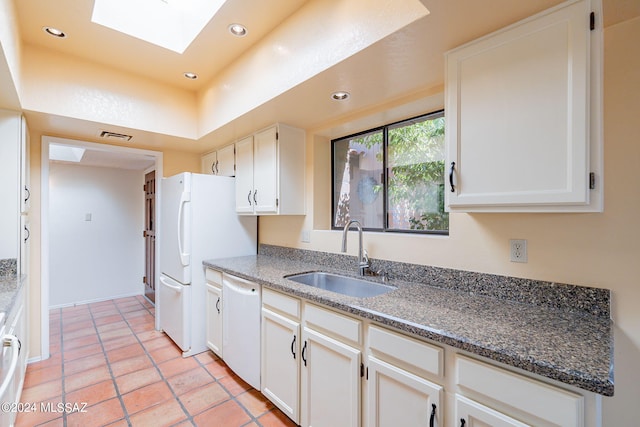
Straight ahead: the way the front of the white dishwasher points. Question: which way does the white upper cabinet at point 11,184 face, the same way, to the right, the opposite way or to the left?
the opposite way

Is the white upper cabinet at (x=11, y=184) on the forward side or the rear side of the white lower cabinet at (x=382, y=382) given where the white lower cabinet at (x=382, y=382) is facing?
on the forward side

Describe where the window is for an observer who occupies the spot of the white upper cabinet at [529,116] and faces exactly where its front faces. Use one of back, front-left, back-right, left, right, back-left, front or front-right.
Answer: right

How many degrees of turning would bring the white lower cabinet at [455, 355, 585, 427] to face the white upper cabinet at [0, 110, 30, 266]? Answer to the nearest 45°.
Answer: approximately 45° to its right

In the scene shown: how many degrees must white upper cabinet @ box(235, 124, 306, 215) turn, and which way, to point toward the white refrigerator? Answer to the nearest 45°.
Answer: approximately 45° to its right

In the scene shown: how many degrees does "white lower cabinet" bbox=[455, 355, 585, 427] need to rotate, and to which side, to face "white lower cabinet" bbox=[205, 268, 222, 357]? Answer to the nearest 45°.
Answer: approximately 45° to its right

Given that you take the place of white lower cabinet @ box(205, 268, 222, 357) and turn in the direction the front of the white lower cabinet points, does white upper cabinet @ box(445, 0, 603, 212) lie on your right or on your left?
on your left

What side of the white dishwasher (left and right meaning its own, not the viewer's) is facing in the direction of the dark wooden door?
right
